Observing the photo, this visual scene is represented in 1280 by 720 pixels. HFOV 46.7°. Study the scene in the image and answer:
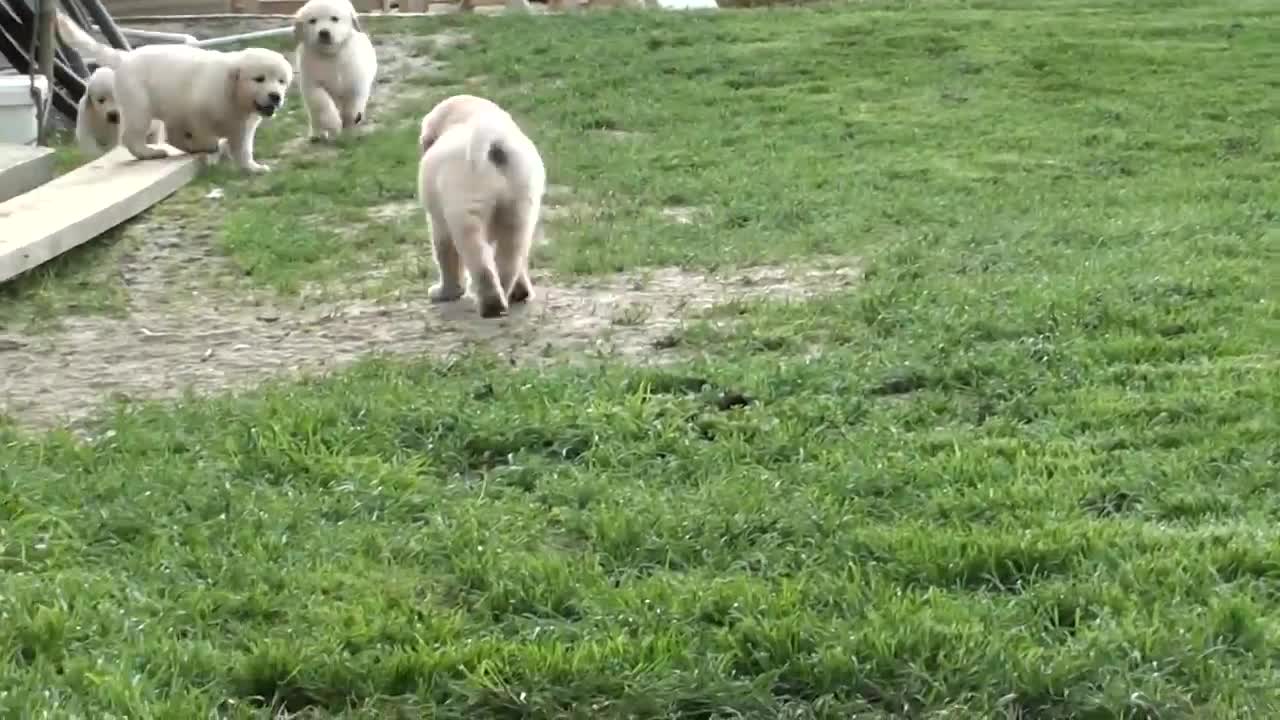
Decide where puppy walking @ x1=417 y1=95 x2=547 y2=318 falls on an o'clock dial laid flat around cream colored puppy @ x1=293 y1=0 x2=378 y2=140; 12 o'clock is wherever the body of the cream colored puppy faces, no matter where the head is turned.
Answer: The puppy walking is roughly at 12 o'clock from the cream colored puppy.

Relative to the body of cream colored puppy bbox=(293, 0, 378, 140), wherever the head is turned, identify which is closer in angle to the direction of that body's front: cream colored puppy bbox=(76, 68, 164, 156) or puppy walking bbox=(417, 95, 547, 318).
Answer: the puppy walking

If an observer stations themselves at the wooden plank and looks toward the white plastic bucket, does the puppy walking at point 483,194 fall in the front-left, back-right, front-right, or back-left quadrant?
back-right

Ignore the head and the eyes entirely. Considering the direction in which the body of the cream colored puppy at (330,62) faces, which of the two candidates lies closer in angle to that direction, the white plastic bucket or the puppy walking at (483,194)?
the puppy walking

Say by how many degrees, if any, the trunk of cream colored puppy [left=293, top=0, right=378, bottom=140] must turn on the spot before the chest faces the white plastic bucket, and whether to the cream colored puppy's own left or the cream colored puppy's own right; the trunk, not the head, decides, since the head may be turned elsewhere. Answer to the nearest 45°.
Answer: approximately 90° to the cream colored puppy's own right

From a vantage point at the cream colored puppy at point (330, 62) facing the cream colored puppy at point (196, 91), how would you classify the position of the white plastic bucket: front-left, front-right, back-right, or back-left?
front-right

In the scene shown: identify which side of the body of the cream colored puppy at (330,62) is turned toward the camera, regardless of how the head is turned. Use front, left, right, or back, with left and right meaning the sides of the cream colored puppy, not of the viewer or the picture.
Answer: front

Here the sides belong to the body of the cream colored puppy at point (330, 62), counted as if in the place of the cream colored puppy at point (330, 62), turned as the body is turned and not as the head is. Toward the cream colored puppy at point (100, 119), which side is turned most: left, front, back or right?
right

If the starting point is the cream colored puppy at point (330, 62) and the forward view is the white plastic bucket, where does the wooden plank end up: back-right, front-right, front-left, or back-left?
front-left

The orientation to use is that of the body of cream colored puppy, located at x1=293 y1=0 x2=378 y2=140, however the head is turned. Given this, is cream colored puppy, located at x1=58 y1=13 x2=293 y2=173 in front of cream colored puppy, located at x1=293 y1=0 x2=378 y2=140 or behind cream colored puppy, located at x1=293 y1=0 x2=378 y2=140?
in front

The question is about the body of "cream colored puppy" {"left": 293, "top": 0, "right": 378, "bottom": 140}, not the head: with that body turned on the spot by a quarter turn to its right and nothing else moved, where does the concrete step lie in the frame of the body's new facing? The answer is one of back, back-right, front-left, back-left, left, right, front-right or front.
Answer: front-left

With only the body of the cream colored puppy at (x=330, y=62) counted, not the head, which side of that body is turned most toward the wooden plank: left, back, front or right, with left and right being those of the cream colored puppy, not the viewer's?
front
